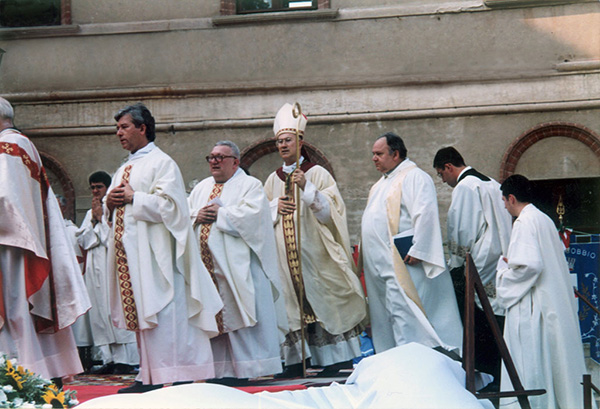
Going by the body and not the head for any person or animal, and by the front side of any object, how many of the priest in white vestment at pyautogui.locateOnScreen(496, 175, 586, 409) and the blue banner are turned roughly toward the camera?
1

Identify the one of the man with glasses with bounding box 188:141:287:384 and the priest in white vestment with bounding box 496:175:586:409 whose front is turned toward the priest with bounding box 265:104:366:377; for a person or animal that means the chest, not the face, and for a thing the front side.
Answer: the priest in white vestment

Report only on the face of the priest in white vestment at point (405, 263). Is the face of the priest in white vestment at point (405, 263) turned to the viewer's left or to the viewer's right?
to the viewer's left

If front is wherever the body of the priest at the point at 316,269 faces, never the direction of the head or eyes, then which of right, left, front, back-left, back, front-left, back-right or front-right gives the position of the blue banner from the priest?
back-left

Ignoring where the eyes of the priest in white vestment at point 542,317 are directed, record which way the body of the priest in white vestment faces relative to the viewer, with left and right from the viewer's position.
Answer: facing away from the viewer and to the left of the viewer

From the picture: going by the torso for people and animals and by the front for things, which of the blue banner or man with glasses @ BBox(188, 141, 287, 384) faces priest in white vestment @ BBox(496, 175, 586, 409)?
the blue banner

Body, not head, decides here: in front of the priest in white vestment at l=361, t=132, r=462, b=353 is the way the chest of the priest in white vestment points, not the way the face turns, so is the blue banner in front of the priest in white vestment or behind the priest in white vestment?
behind

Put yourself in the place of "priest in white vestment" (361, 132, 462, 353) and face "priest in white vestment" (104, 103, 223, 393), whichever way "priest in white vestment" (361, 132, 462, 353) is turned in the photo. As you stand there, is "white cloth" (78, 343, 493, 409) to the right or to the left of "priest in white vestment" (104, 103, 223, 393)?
left
